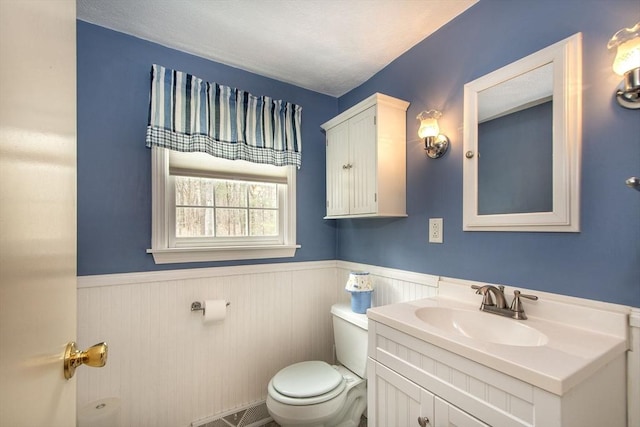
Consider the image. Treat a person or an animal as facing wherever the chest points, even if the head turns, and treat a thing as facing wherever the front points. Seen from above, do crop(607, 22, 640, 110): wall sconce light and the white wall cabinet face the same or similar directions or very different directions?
same or similar directions

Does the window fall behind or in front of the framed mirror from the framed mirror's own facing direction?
in front

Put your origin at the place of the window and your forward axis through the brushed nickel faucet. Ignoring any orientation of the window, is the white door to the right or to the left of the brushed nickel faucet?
right

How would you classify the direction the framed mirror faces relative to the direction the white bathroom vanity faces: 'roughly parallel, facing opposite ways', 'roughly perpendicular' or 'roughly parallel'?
roughly parallel

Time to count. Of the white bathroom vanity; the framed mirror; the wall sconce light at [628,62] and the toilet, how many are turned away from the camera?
0

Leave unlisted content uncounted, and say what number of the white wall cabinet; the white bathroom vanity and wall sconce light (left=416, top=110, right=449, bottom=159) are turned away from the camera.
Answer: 0

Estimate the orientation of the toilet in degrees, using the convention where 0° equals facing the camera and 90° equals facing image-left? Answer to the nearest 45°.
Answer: approximately 45°

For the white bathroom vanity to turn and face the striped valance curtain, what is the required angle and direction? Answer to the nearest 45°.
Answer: approximately 45° to its right

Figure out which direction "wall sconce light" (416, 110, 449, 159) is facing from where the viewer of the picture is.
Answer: facing the viewer and to the left of the viewer

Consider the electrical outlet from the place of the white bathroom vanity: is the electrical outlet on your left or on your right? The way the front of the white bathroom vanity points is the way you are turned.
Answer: on your right

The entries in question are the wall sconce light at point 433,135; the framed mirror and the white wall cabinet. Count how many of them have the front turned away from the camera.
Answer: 0

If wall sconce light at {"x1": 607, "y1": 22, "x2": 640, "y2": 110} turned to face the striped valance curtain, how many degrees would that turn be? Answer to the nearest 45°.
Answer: approximately 90° to its right

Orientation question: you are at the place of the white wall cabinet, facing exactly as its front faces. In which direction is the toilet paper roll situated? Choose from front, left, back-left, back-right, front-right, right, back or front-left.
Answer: front-right

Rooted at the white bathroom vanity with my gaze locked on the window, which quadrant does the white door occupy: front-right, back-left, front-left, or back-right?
front-left

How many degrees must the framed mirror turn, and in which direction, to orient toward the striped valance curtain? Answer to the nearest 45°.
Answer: approximately 45° to its right
